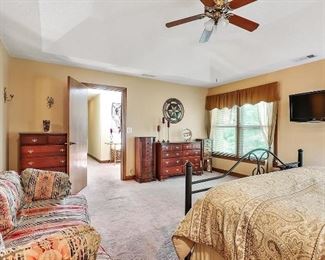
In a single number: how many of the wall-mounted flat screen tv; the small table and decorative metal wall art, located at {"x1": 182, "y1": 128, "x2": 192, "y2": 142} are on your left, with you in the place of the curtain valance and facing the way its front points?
1

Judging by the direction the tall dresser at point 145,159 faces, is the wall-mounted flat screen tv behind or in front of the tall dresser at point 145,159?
in front

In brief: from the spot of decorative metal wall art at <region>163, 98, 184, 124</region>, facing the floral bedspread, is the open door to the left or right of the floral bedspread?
right

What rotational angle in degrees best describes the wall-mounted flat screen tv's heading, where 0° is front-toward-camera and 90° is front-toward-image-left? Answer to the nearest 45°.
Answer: approximately 45°

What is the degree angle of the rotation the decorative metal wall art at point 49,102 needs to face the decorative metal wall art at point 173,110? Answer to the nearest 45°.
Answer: approximately 90° to its left

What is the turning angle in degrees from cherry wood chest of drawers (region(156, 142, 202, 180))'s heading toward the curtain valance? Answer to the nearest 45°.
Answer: approximately 45° to its left

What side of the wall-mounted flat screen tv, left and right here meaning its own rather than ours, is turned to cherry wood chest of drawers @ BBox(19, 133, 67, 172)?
front

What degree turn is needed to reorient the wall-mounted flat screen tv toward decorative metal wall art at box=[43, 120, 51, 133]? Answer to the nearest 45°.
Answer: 0° — it already faces it

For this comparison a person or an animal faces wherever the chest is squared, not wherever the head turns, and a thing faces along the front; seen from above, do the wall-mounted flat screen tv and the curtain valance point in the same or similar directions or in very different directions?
same or similar directions

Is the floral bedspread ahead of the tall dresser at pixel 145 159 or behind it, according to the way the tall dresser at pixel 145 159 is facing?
ahead

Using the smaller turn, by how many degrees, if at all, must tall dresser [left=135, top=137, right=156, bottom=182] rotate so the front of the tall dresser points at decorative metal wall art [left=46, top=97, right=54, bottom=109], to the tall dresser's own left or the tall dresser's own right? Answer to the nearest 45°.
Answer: approximately 135° to the tall dresser's own right

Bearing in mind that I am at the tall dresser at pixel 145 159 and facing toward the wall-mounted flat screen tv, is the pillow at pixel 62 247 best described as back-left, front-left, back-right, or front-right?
front-right
